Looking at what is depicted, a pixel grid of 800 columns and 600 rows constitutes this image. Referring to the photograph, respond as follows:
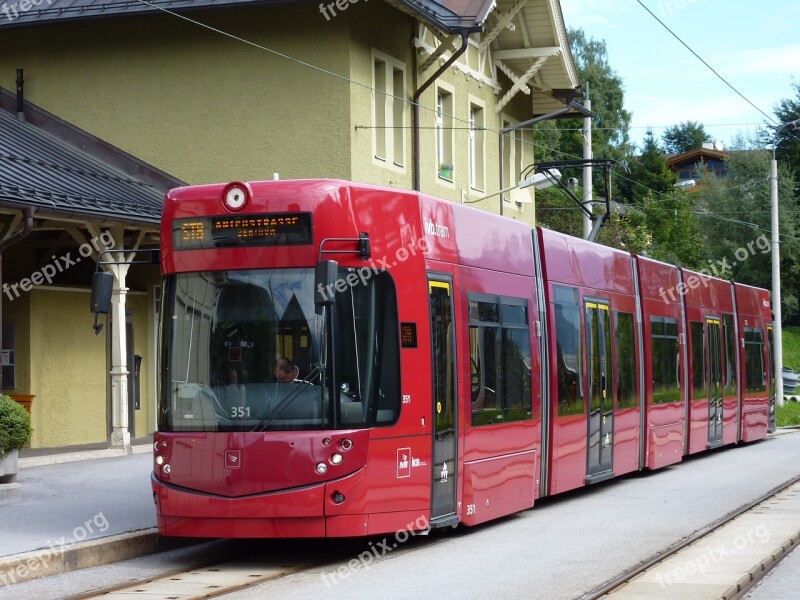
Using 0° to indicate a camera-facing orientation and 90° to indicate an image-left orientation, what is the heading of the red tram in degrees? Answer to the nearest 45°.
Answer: approximately 45°

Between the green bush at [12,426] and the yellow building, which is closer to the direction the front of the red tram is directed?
the green bush

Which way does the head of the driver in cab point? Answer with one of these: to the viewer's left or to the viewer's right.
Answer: to the viewer's left

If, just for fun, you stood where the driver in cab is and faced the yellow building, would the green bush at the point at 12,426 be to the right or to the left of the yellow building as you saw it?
left

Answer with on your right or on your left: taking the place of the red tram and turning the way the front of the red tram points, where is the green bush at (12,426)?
on your right
